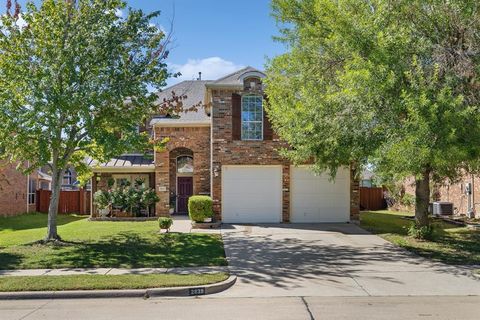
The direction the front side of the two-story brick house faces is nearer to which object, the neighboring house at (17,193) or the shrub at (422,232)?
the shrub

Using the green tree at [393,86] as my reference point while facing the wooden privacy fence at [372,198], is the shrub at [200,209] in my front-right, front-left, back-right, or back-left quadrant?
front-left

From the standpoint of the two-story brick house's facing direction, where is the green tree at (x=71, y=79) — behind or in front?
in front

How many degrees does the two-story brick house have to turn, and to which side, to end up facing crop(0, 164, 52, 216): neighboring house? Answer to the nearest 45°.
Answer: approximately 135° to its right

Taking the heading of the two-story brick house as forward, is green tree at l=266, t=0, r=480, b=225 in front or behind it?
in front

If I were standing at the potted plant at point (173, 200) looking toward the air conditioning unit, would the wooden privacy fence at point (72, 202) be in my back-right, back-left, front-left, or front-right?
back-left

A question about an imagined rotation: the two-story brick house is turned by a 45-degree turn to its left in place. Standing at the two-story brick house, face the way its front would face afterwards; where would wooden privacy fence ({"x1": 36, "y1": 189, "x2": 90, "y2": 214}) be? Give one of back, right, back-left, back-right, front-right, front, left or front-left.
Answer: back

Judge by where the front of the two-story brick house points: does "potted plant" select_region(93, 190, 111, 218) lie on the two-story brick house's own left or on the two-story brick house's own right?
on the two-story brick house's own right

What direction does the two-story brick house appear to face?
toward the camera

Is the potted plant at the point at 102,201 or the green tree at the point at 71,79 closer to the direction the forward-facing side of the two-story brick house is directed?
the green tree

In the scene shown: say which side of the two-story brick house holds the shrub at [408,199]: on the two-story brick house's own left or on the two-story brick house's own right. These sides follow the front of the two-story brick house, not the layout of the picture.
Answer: on the two-story brick house's own left

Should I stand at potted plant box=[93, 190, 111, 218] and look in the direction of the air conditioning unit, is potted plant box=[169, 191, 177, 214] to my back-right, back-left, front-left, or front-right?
front-left
